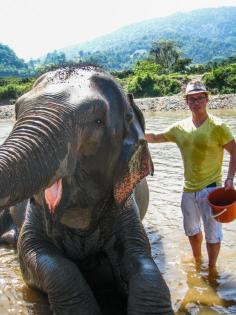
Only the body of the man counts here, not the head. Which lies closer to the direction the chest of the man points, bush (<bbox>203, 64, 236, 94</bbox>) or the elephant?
the elephant

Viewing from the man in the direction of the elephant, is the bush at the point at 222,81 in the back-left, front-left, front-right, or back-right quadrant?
back-right

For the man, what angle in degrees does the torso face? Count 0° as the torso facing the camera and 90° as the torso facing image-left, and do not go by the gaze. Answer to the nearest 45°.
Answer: approximately 0°

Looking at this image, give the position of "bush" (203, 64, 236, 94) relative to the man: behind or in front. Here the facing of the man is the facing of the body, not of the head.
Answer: behind

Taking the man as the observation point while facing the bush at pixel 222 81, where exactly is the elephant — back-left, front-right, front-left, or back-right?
back-left

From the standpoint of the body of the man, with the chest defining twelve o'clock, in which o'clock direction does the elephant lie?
The elephant is roughly at 1 o'clock from the man.
